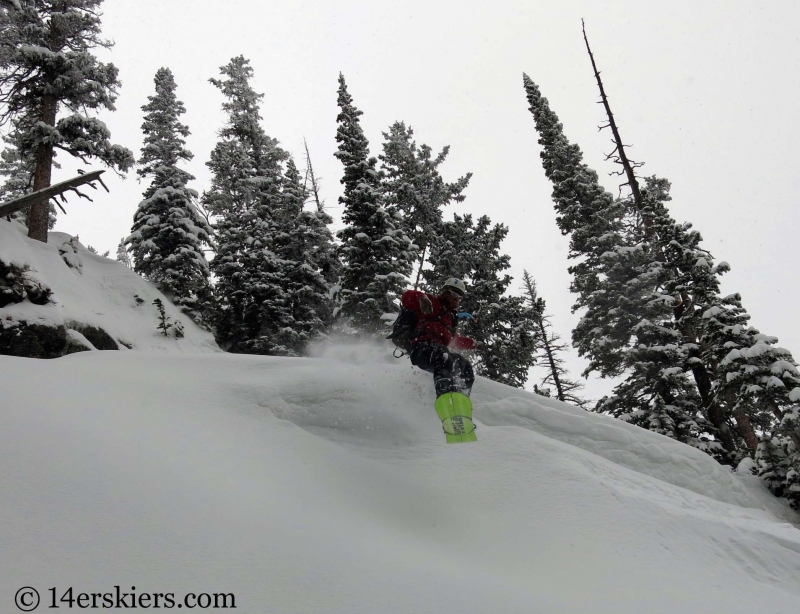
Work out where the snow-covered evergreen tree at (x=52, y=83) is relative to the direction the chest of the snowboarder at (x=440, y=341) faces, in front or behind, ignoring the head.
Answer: behind

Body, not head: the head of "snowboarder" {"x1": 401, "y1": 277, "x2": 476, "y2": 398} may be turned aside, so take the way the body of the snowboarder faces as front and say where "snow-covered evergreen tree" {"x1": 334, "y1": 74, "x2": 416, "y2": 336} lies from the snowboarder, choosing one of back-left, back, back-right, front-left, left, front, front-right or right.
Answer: back-left

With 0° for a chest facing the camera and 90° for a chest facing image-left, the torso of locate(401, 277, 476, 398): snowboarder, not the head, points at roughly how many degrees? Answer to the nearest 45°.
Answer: approximately 315°

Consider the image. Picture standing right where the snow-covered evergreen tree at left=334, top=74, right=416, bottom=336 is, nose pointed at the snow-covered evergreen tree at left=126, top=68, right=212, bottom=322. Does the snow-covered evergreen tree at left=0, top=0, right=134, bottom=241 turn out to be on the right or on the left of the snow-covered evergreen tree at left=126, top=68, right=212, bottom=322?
left

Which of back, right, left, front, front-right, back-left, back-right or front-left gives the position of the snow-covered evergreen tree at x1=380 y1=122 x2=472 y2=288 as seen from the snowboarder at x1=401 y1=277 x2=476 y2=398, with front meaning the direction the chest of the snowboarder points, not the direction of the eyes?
back-left

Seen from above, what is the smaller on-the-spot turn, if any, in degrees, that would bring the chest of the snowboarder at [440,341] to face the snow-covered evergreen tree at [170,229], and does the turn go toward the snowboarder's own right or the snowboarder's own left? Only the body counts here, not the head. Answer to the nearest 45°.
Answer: approximately 180°
